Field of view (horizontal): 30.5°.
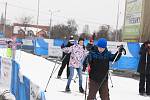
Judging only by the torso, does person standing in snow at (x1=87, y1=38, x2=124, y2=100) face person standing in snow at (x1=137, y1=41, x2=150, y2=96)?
no

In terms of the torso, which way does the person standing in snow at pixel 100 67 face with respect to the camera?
toward the camera
